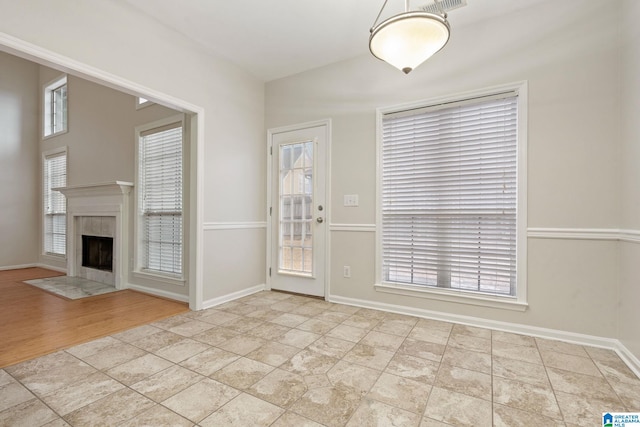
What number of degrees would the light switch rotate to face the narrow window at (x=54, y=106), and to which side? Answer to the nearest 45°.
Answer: approximately 90° to its right

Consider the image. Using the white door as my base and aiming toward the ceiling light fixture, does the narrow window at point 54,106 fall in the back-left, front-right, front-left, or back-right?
back-right

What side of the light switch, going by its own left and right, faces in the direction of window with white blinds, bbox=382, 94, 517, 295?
left

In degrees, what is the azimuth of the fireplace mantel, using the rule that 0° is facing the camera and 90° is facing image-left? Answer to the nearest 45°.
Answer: approximately 45°

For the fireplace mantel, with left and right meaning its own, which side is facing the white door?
left

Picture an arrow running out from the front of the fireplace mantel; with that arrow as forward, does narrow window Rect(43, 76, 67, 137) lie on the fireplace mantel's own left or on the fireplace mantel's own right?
on the fireplace mantel's own right

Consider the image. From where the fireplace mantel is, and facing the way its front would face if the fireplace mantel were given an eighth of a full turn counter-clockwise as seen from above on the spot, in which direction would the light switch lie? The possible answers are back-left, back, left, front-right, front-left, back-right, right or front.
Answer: front-left

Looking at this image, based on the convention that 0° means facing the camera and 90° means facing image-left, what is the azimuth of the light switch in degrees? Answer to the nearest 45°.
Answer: approximately 0°

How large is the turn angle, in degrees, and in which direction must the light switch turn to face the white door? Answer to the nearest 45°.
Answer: approximately 135° to its right

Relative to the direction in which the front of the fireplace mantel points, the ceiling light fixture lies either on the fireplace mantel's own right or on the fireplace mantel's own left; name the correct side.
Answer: on the fireplace mantel's own left
